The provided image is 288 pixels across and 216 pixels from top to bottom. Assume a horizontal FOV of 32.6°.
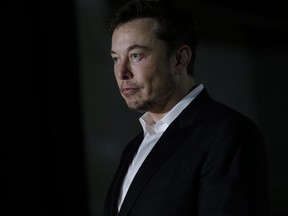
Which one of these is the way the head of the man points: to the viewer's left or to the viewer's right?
to the viewer's left

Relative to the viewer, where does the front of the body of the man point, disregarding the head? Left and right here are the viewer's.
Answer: facing the viewer and to the left of the viewer
